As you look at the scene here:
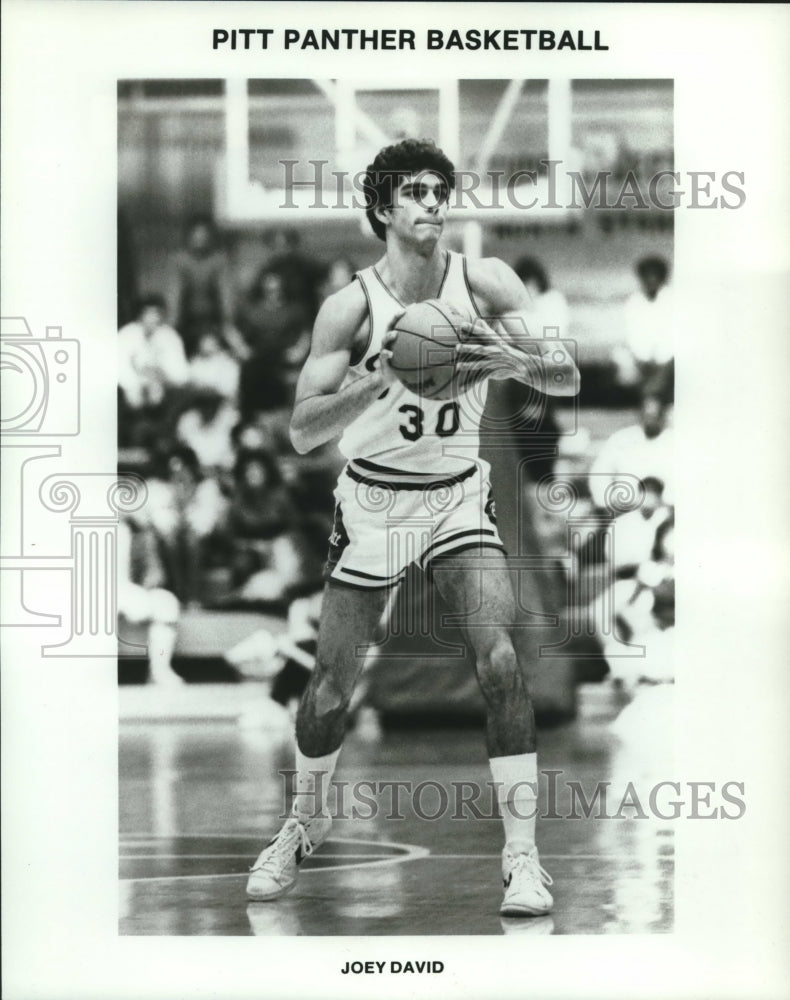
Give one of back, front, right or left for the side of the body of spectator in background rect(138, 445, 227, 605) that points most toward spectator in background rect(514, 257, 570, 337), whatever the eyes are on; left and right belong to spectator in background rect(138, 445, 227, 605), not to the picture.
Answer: left

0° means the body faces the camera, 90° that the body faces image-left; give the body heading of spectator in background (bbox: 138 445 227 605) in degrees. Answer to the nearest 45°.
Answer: approximately 0°
